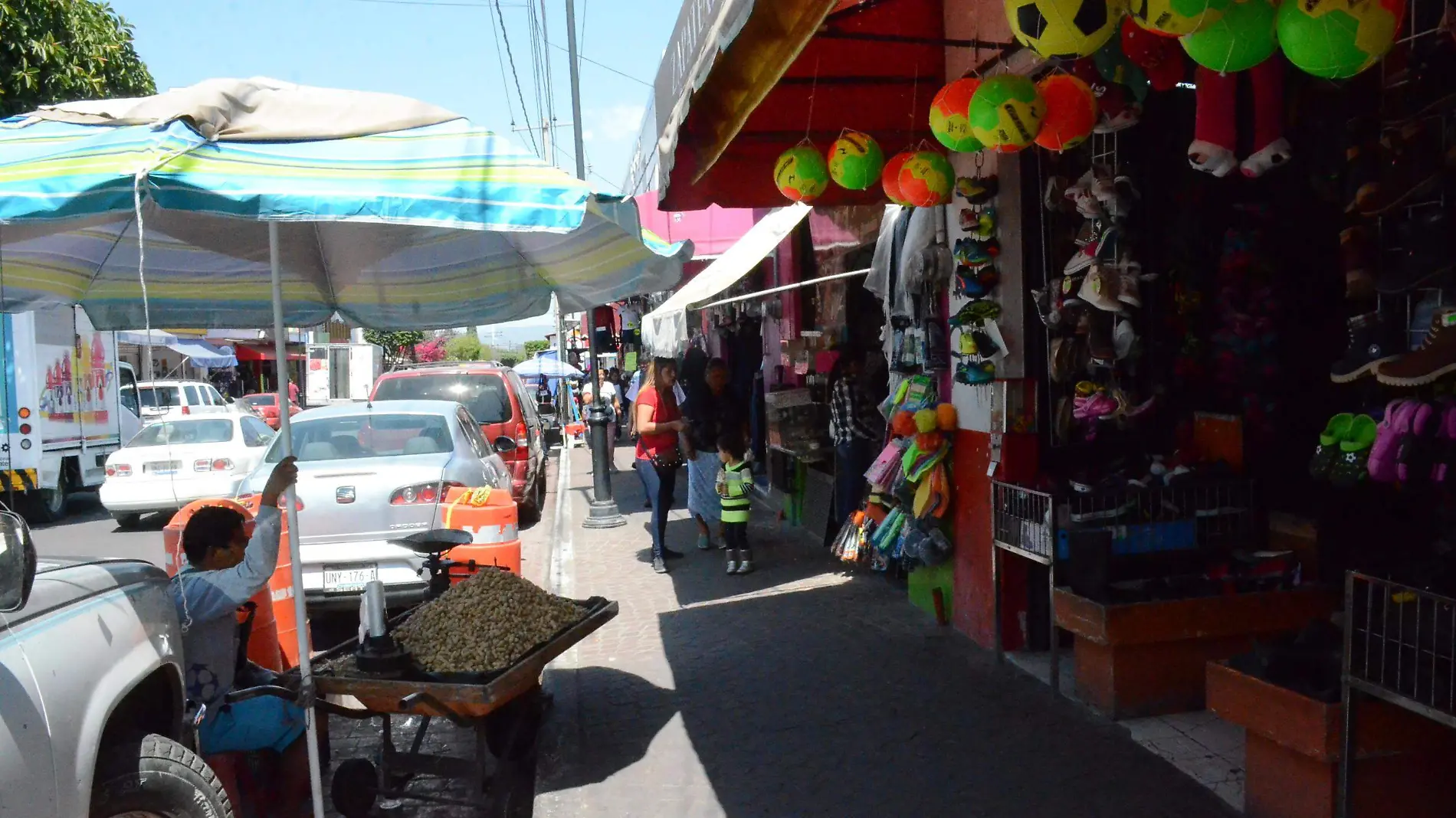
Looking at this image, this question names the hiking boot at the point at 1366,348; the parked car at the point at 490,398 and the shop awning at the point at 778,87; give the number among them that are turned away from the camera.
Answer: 1

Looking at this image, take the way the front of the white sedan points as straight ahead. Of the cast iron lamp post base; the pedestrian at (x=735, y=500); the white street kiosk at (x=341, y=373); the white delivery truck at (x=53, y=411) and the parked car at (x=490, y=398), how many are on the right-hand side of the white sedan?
3

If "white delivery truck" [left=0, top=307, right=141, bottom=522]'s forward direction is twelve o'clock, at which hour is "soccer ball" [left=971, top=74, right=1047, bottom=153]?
The soccer ball is roughly at 4 o'clock from the white delivery truck.

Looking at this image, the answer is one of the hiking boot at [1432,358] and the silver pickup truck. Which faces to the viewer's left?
the hiking boot

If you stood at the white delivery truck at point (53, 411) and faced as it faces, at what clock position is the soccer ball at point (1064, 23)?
The soccer ball is roughly at 4 o'clock from the white delivery truck.

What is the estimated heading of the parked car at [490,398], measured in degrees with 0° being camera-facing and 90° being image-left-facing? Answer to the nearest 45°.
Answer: approximately 180°

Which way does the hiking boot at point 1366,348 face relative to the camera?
to the viewer's left

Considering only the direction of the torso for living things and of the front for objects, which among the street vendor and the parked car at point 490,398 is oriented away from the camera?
the parked car

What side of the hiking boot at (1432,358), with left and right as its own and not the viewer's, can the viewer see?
left

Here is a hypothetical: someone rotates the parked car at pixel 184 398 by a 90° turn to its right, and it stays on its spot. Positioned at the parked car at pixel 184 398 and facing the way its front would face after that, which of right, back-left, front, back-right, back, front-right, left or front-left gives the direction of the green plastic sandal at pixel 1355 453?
front-right

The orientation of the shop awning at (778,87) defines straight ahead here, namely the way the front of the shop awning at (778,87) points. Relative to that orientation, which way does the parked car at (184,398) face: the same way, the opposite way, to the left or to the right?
to the right

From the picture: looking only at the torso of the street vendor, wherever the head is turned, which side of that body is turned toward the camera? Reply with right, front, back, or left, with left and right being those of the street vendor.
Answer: right
